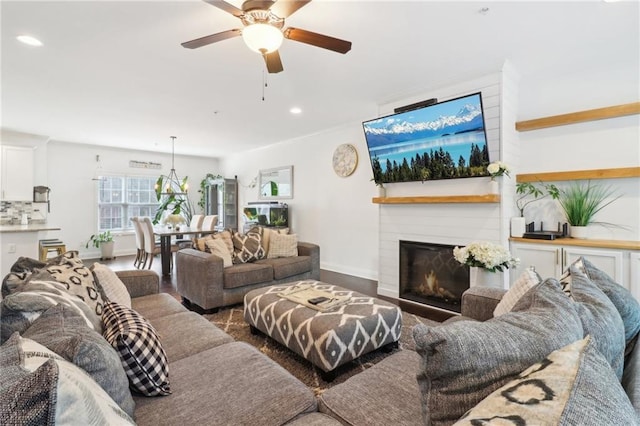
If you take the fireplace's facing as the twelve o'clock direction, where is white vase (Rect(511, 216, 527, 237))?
The white vase is roughly at 8 o'clock from the fireplace.

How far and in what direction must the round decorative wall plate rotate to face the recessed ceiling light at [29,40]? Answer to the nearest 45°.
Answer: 0° — it already faces it

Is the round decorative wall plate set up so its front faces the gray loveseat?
yes

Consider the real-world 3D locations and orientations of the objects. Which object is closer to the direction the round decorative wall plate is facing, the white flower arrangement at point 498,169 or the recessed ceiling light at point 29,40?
the recessed ceiling light

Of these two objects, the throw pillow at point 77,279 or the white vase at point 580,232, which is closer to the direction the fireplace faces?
the throw pillow

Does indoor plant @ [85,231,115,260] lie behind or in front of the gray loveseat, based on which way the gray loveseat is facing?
behind

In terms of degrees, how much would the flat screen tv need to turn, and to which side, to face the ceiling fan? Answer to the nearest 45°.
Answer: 0° — it already faces it

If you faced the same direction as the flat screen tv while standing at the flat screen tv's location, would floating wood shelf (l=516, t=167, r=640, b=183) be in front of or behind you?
behind

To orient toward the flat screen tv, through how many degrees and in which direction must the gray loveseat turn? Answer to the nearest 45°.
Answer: approximately 45° to its left

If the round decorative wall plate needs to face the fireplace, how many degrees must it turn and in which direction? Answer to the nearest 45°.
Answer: approximately 90° to its left

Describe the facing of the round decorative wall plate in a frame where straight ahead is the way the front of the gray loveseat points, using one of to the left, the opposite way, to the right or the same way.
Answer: to the right

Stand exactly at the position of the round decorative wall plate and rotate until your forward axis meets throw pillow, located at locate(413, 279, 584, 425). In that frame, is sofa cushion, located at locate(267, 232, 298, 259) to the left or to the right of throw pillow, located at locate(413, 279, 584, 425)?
right
